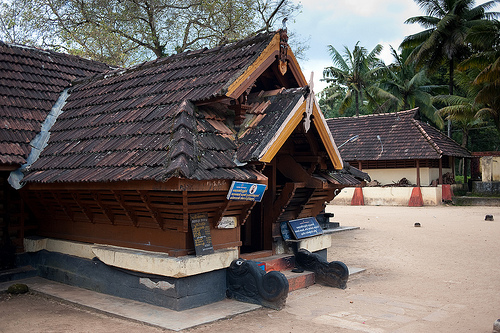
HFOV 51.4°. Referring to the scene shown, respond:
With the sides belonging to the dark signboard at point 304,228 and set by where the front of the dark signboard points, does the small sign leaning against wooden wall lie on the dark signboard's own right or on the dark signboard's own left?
on the dark signboard's own right

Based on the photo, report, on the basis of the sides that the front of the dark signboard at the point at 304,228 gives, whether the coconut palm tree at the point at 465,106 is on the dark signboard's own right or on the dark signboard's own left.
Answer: on the dark signboard's own left

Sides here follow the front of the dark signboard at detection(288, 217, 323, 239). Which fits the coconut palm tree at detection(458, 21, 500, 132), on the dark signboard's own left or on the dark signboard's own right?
on the dark signboard's own left

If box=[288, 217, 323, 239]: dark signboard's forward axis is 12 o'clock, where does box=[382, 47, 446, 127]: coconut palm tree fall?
The coconut palm tree is roughly at 8 o'clock from the dark signboard.

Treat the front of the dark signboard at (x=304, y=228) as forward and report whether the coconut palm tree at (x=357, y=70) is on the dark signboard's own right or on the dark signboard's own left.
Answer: on the dark signboard's own left

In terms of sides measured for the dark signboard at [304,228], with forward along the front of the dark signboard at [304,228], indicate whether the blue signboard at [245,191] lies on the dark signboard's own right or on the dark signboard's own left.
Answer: on the dark signboard's own right

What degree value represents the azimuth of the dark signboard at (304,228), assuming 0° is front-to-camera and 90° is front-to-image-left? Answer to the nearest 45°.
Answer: approximately 315°
